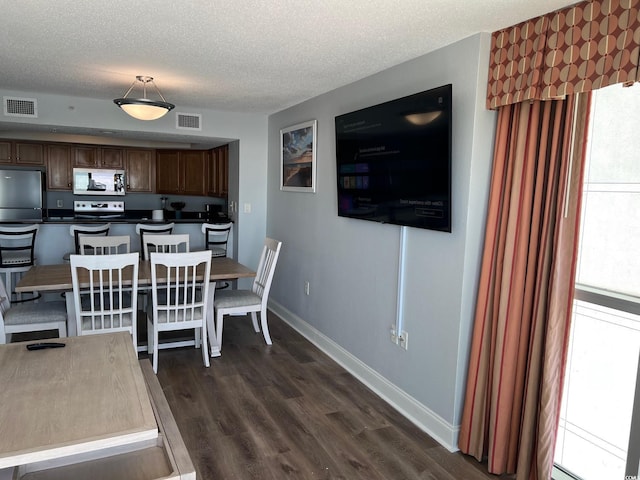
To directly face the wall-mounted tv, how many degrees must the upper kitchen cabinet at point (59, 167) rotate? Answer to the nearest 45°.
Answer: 0° — it already faces it

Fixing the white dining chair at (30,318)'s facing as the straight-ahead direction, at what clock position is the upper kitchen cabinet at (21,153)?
The upper kitchen cabinet is roughly at 9 o'clock from the white dining chair.

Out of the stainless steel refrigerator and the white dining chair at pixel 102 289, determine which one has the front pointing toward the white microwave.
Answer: the white dining chair

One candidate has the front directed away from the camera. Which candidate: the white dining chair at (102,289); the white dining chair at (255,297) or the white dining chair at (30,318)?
the white dining chair at (102,289)

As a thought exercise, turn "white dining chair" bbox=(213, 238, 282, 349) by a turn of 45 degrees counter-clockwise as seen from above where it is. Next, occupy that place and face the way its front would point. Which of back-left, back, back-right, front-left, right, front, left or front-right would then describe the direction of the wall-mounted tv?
left

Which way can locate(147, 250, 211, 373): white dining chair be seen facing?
away from the camera

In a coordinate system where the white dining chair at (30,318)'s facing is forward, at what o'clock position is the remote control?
The remote control is roughly at 3 o'clock from the white dining chair.

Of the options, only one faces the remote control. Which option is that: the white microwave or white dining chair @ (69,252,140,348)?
the white microwave

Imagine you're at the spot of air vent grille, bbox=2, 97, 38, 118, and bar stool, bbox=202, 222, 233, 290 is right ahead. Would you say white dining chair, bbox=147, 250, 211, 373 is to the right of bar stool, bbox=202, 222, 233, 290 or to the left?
right

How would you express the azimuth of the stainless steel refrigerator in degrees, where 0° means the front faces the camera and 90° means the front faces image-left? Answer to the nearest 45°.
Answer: approximately 0°

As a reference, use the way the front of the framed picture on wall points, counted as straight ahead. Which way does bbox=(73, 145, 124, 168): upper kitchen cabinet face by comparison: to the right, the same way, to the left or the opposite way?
to the left
